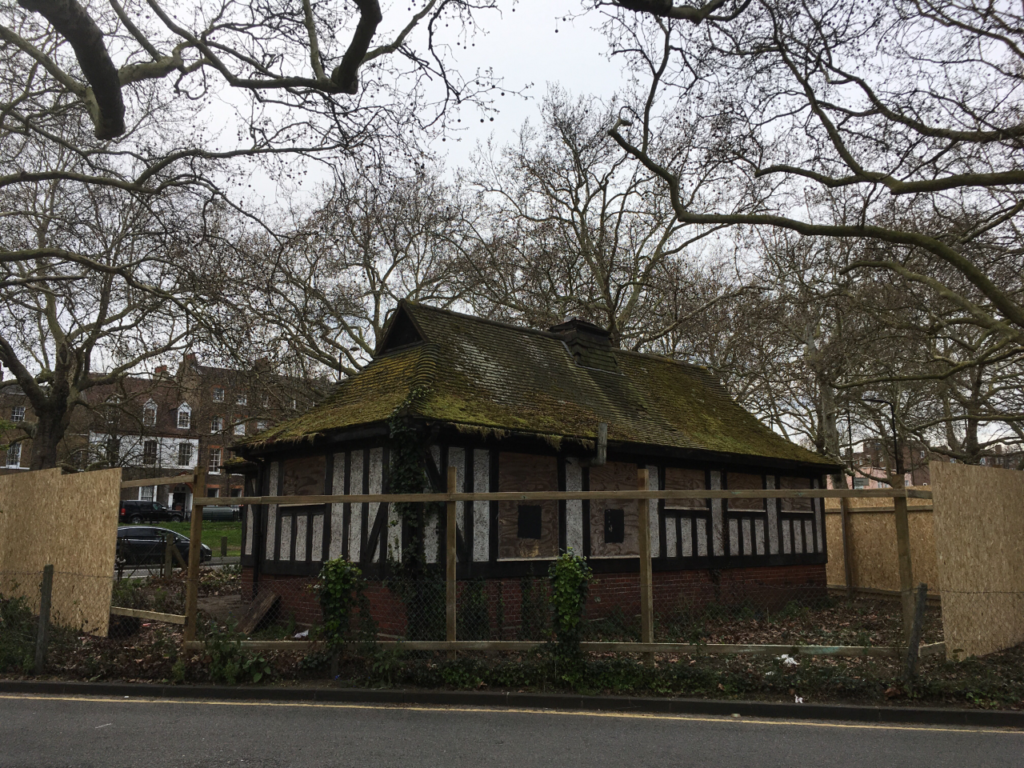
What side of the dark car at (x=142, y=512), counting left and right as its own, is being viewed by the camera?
right

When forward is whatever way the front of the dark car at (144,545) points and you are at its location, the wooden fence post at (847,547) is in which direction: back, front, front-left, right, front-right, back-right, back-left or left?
front-right

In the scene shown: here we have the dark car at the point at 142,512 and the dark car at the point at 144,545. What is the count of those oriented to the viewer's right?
2

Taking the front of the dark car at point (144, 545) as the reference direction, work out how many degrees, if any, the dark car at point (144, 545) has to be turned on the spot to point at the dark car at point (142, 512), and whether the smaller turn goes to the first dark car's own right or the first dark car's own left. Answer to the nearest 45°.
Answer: approximately 90° to the first dark car's own left

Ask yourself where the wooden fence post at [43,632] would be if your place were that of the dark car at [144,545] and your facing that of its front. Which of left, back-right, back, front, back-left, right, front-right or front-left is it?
right

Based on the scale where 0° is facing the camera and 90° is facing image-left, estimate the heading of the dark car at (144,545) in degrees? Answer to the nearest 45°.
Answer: approximately 270°

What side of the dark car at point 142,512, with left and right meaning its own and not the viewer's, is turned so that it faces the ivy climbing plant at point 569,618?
right

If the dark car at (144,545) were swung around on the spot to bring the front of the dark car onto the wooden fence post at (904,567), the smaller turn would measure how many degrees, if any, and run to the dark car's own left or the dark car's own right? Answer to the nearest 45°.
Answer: approximately 90° to the dark car's own right

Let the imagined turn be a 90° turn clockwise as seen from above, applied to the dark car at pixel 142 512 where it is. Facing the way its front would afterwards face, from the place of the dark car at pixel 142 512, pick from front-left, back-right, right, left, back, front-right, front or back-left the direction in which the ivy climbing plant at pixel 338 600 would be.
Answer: front

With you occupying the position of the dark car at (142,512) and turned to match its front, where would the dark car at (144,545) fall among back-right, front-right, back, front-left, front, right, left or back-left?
right

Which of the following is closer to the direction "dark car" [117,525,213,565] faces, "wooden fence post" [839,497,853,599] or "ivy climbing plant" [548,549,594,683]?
the wooden fence post
